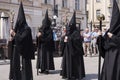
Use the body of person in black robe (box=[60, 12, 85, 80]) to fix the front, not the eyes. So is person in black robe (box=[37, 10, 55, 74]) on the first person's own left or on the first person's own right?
on the first person's own right

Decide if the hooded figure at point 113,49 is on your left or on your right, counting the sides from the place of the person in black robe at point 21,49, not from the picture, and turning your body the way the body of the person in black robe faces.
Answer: on your left

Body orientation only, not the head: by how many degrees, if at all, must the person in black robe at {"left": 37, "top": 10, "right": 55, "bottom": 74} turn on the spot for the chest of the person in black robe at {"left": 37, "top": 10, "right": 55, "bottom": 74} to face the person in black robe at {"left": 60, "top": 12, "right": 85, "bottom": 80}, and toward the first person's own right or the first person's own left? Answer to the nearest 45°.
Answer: approximately 90° to the first person's own left

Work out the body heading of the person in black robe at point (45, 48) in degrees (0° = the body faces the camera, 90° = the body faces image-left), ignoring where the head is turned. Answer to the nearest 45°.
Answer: approximately 45°

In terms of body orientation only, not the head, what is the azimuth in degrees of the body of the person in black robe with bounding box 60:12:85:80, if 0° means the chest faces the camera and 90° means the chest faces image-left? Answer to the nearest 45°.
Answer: approximately 45°
